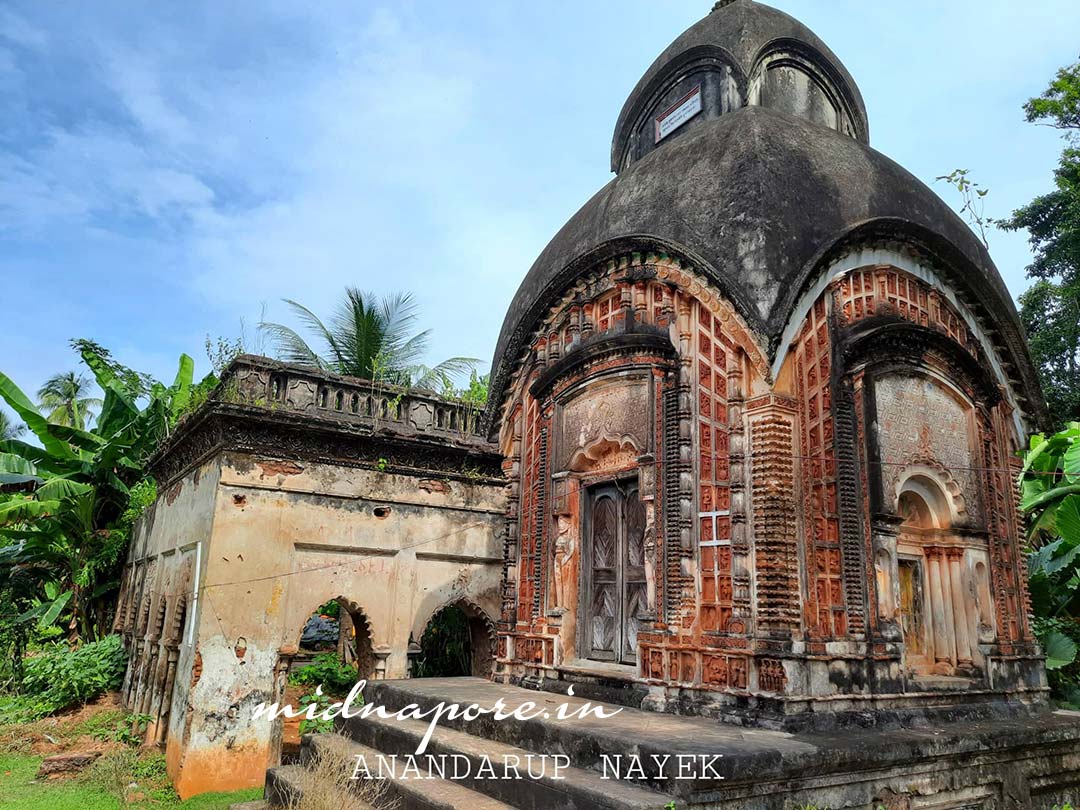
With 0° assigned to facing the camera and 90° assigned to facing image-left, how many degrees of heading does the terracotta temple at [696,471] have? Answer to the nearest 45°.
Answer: approximately 45°

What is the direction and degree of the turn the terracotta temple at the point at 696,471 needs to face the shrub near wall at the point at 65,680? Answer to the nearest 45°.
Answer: approximately 90° to its right

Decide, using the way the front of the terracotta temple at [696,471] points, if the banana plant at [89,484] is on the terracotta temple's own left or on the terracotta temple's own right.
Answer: on the terracotta temple's own right
